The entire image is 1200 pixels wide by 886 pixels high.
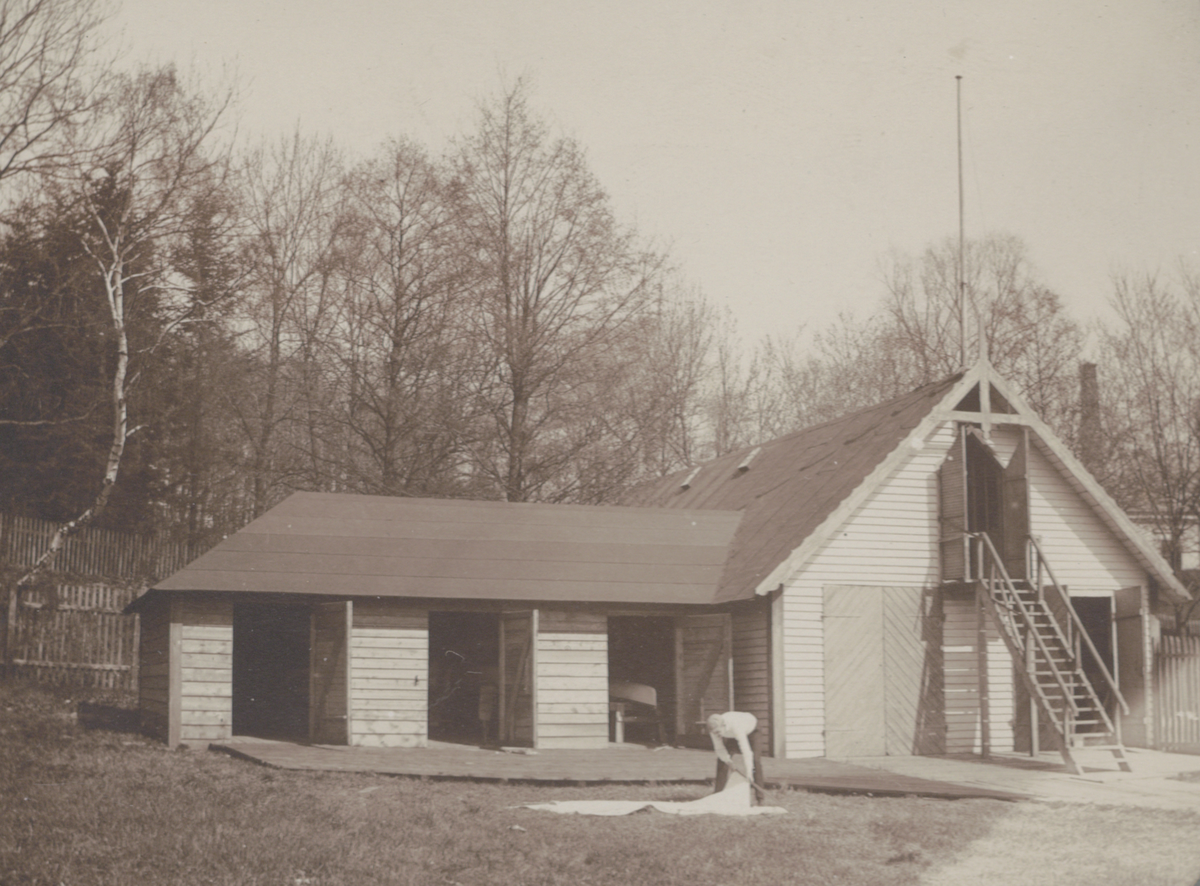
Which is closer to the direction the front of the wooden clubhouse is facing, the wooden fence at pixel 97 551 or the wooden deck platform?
the wooden deck platform

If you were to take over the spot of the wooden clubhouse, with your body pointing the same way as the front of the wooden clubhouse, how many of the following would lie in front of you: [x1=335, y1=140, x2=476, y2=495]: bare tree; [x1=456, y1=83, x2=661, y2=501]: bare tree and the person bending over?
1

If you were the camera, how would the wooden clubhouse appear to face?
facing the viewer

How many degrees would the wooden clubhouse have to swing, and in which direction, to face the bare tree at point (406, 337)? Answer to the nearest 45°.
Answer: approximately 135° to its right

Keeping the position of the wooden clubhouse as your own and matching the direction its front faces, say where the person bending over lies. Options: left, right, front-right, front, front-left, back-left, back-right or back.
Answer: front

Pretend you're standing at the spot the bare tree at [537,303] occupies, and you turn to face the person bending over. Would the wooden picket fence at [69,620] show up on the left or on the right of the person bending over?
right

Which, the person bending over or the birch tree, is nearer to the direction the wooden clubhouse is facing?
the person bending over

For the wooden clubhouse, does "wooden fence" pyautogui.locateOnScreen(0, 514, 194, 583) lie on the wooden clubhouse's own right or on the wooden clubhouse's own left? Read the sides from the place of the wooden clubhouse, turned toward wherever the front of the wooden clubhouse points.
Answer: on the wooden clubhouse's own right

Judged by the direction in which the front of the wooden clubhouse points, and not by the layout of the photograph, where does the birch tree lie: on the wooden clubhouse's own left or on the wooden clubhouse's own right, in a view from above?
on the wooden clubhouse's own right
